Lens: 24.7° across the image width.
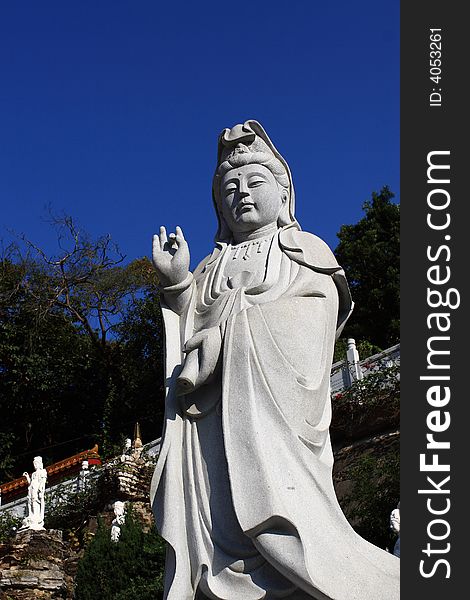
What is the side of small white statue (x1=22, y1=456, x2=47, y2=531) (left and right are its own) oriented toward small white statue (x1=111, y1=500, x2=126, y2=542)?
left

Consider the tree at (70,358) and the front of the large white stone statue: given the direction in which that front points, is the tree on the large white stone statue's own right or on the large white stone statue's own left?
on the large white stone statue's own right

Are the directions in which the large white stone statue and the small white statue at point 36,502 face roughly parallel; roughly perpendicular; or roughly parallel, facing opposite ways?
roughly parallel

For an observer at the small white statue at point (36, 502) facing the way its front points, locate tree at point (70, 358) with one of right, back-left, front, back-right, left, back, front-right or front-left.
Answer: back-right

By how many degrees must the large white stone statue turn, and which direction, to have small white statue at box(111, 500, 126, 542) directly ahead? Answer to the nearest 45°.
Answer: approximately 135° to its right

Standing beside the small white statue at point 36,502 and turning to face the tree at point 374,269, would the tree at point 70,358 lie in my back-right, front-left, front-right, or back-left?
front-left

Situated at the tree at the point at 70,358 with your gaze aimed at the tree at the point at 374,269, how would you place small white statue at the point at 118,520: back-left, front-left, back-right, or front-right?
front-right

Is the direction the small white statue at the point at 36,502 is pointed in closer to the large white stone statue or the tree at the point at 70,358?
the large white stone statue

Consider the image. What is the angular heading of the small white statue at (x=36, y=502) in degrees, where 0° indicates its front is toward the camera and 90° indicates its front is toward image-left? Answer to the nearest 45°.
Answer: approximately 45°

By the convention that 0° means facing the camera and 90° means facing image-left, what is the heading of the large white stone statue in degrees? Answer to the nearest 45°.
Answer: approximately 45°

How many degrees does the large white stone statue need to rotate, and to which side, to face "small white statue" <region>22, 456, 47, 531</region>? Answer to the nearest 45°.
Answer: approximately 135° to its right

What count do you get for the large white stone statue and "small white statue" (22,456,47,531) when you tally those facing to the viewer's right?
0

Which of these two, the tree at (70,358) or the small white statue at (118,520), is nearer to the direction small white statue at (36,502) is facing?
the small white statue
